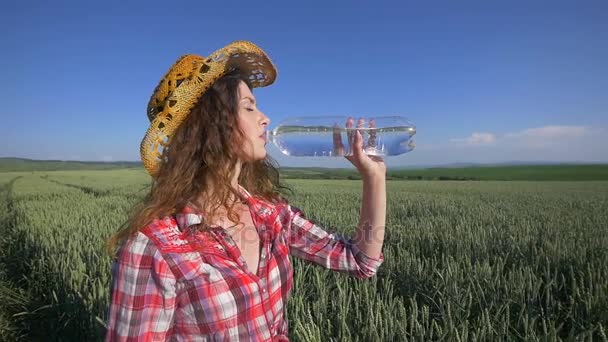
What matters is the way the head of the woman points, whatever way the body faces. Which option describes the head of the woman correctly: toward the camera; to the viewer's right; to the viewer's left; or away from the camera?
to the viewer's right

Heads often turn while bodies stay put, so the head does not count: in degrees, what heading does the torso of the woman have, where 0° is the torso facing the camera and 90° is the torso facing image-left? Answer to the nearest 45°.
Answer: approximately 315°
